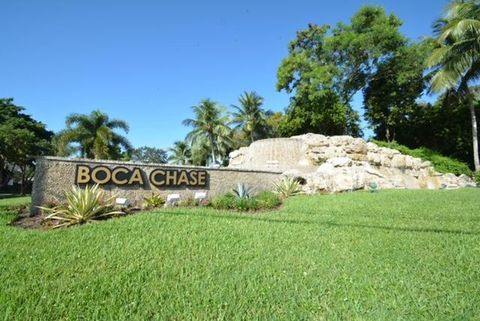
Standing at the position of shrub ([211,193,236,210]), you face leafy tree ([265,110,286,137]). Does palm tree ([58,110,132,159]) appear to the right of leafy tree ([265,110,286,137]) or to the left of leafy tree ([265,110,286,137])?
left

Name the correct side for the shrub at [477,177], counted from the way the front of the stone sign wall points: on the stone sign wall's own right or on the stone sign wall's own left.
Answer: on the stone sign wall's own left

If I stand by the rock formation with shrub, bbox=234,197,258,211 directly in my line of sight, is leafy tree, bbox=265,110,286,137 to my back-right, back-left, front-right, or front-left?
back-right

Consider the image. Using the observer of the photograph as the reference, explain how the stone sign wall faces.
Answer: facing the viewer and to the right of the viewer

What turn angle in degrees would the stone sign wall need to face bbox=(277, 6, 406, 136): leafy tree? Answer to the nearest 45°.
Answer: approximately 90° to its left

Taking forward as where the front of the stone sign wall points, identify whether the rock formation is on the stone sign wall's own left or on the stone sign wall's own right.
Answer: on the stone sign wall's own left

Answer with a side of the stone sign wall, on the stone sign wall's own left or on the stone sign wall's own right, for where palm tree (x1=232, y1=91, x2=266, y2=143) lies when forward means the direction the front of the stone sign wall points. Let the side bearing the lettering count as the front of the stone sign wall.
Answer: on the stone sign wall's own left

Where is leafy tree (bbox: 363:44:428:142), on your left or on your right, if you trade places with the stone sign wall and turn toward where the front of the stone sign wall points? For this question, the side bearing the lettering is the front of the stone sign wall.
on your left

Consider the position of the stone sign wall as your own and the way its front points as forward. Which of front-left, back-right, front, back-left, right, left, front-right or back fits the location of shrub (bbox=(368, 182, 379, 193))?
back-left

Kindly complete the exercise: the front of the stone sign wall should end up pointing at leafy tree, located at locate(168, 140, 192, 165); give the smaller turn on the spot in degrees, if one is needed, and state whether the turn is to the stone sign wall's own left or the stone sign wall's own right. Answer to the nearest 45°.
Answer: approximately 135° to the stone sign wall's own left

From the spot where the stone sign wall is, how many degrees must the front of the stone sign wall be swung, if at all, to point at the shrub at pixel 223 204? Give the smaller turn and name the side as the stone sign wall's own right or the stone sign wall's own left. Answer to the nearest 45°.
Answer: approximately 45° to the stone sign wall's own left

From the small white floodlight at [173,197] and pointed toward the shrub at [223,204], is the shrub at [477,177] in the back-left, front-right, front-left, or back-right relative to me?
front-left

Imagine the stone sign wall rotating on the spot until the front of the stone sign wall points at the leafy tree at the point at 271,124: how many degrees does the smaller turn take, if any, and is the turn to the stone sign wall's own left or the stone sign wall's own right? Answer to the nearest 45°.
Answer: approximately 90° to the stone sign wall's own left

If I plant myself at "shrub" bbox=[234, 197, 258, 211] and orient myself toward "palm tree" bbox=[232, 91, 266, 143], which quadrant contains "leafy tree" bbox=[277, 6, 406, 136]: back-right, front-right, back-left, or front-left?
front-right
